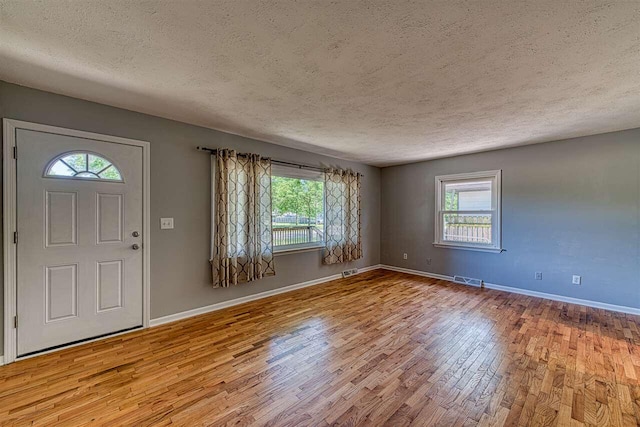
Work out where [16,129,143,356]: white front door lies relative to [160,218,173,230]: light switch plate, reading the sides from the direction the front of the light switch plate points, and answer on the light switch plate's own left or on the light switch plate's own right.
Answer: on the light switch plate's own right

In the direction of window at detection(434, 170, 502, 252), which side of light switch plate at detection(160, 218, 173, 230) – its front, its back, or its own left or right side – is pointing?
left

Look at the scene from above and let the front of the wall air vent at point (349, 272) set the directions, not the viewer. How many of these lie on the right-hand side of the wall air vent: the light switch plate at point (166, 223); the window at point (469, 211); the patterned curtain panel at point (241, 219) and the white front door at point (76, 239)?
3

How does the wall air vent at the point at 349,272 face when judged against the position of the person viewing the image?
facing the viewer and to the right of the viewer

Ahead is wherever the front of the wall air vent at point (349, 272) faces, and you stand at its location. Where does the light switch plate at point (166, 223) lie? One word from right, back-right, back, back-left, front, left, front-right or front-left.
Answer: right

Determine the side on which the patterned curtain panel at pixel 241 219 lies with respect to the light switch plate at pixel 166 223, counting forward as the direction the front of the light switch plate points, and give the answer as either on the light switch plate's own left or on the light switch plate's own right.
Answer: on the light switch plate's own left

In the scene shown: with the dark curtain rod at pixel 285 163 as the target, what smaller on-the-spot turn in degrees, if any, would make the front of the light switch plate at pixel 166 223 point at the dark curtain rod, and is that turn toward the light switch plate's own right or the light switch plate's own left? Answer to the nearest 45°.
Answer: approximately 90° to the light switch plate's own left

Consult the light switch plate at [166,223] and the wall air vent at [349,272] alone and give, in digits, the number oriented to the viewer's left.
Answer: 0

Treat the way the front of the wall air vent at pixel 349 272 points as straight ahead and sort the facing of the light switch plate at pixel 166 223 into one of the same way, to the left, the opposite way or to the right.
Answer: the same way

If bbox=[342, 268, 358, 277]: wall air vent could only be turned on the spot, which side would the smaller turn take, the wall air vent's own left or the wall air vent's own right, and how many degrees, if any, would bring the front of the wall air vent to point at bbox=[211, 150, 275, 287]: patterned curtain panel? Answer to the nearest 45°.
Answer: approximately 90° to the wall air vent's own right
